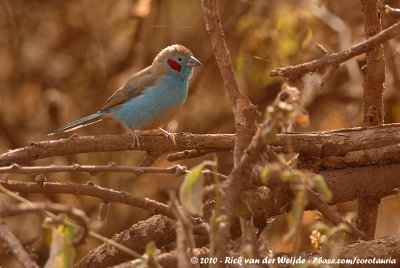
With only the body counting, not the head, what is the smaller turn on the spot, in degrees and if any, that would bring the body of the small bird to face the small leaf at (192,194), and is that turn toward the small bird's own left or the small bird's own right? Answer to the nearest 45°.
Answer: approximately 90° to the small bird's own right

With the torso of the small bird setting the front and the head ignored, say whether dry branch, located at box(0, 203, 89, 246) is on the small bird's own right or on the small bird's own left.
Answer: on the small bird's own right

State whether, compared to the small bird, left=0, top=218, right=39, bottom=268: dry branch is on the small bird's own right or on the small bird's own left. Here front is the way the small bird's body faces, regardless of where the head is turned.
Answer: on the small bird's own right

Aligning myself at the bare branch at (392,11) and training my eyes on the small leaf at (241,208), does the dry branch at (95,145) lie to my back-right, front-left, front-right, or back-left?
front-right

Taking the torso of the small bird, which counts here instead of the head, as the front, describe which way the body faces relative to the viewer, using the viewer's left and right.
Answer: facing to the right of the viewer

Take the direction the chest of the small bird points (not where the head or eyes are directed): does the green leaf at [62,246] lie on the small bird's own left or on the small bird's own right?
on the small bird's own right
